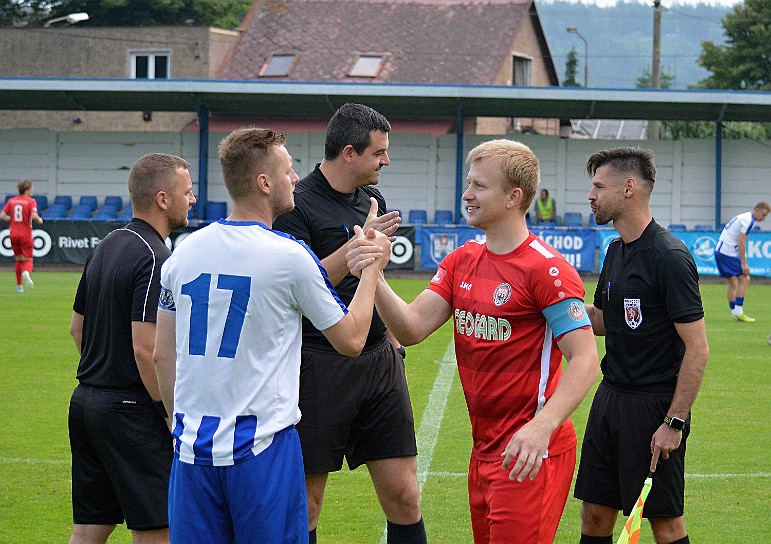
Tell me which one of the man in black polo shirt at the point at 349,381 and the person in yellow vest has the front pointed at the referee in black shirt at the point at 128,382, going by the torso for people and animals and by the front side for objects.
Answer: the person in yellow vest

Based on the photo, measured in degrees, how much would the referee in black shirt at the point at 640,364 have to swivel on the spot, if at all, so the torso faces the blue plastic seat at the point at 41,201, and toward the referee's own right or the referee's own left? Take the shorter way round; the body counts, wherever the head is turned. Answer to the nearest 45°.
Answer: approximately 90° to the referee's own right

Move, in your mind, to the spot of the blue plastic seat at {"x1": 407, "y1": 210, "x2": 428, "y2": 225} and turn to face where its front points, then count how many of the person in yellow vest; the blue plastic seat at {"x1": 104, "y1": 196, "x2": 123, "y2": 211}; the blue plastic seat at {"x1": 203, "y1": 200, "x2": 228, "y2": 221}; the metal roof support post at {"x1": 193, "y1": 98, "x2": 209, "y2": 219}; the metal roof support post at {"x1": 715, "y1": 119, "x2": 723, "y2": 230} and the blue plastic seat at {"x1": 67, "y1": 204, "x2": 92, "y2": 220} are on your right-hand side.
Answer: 4

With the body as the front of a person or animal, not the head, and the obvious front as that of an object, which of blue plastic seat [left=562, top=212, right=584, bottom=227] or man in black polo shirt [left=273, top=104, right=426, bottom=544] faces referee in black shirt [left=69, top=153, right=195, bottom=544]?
the blue plastic seat

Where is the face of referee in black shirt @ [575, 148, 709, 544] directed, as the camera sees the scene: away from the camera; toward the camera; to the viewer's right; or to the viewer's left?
to the viewer's left

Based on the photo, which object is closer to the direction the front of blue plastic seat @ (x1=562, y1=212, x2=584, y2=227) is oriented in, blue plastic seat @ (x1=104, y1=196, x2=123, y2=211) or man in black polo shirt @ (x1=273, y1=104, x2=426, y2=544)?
the man in black polo shirt

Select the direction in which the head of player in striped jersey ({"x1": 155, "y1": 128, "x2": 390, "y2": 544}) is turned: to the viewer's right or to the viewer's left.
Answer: to the viewer's right

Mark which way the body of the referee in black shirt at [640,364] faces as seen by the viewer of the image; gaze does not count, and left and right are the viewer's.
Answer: facing the viewer and to the left of the viewer

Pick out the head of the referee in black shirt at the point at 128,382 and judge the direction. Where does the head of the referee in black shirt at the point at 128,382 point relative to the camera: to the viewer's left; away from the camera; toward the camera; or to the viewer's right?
to the viewer's right

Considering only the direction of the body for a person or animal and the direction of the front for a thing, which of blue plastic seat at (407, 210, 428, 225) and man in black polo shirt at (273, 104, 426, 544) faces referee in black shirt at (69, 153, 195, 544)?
the blue plastic seat

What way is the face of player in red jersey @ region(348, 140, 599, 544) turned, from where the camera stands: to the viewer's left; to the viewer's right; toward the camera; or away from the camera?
to the viewer's left

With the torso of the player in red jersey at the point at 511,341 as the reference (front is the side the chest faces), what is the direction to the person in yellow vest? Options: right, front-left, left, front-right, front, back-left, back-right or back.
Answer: back-right

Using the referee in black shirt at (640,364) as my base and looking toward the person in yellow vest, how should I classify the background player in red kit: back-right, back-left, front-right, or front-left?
front-left

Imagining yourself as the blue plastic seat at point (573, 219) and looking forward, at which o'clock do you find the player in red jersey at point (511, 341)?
The player in red jersey is roughly at 12 o'clock from the blue plastic seat.

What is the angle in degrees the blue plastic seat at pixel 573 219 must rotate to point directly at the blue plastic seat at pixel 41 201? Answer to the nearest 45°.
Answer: approximately 90° to its right

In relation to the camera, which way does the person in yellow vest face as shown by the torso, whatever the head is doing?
toward the camera

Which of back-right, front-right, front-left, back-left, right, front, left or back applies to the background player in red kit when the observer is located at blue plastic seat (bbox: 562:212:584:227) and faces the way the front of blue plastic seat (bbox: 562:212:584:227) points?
front-right

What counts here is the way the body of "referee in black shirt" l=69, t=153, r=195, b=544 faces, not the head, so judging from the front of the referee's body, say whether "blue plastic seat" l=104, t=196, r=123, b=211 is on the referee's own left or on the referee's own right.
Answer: on the referee's own left

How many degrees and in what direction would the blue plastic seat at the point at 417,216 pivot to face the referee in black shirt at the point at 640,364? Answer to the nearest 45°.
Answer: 0° — it already faces them

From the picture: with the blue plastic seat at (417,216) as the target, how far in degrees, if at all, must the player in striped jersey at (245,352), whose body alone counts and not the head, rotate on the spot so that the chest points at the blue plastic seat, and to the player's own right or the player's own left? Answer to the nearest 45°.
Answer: approximately 45° to the player's own left
